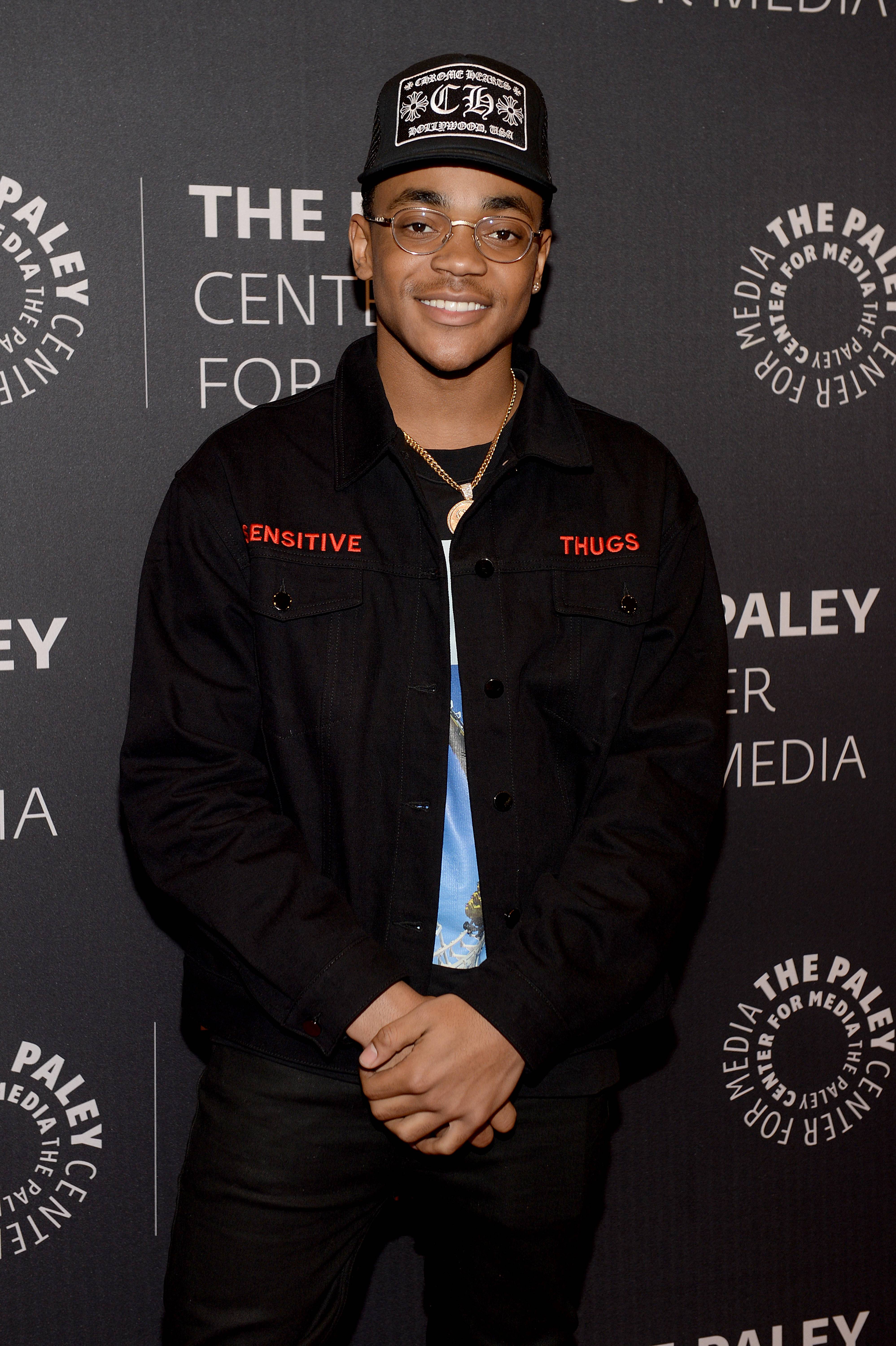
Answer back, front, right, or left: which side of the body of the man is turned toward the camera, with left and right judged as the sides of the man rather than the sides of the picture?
front
